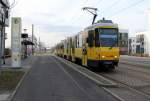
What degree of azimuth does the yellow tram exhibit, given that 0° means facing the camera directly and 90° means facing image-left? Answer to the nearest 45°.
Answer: approximately 315°
